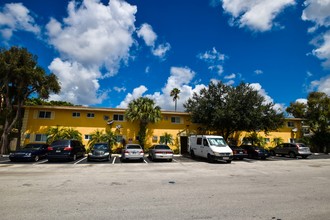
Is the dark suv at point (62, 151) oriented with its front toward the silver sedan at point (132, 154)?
no

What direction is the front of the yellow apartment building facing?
toward the camera

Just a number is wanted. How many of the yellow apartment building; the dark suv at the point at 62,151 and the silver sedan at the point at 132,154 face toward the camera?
1

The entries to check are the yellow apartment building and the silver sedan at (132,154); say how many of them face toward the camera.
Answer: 1

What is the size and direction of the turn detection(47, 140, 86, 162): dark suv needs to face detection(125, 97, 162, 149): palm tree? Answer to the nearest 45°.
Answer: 0° — it already faces it

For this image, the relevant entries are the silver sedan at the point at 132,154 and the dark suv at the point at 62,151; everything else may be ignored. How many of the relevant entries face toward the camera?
0

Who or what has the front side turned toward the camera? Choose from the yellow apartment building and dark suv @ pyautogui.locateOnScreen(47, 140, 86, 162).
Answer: the yellow apartment building

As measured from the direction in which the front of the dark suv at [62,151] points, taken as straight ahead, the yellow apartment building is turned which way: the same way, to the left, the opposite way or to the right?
the opposite way

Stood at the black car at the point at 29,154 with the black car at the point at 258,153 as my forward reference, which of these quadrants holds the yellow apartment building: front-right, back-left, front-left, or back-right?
front-left

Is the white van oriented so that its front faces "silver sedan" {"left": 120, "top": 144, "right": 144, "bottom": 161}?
no

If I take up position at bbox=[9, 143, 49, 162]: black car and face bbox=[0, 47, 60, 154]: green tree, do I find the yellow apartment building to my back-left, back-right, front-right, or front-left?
front-right

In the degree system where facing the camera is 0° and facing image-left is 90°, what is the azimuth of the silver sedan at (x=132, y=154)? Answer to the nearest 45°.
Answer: approximately 180°

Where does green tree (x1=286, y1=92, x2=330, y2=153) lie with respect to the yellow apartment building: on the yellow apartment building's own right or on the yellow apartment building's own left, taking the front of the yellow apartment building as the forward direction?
on the yellow apartment building's own left
